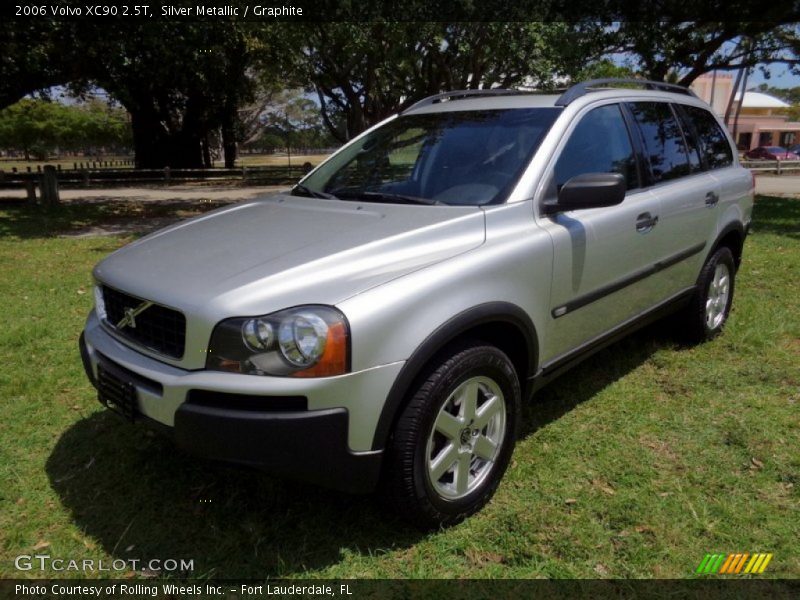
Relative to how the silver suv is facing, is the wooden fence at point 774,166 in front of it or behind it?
behind

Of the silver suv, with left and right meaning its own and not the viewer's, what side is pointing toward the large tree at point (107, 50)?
right

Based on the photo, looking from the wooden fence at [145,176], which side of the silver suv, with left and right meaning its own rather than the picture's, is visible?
right

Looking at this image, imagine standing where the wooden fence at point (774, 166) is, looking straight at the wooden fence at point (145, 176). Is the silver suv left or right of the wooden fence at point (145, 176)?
left

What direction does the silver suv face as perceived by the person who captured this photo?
facing the viewer and to the left of the viewer

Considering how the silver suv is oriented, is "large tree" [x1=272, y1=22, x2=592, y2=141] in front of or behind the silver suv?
behind

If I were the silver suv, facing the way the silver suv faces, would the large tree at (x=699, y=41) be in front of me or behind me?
behind

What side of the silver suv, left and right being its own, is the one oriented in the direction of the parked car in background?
back
